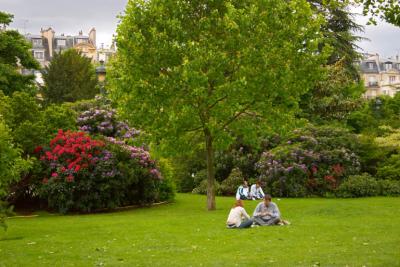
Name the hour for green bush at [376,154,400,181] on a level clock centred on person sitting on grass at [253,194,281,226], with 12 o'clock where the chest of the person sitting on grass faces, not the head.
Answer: The green bush is roughly at 7 o'clock from the person sitting on grass.

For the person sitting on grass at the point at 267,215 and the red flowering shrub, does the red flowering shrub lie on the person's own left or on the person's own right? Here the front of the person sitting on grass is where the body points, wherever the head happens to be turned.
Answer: on the person's own right

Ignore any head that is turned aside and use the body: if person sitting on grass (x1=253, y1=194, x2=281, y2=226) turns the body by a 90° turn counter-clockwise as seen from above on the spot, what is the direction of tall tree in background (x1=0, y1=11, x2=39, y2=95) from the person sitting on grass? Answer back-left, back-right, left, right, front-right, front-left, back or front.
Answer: back-left

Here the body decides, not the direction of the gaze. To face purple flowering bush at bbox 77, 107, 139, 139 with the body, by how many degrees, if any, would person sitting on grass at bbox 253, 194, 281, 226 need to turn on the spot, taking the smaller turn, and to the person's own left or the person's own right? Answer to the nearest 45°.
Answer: approximately 135° to the person's own right

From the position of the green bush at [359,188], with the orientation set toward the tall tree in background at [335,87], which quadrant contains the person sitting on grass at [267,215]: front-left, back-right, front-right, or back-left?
back-left

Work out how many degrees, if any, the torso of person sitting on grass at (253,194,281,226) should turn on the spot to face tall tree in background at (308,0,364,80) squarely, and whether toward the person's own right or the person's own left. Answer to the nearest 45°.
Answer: approximately 180°

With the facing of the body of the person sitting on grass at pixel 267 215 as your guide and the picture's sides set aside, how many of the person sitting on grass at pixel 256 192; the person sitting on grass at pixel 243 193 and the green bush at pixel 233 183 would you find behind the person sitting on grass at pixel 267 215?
3

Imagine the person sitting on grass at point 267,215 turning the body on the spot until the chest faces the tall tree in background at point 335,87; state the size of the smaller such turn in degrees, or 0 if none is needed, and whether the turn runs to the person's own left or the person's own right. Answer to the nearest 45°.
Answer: approximately 180°

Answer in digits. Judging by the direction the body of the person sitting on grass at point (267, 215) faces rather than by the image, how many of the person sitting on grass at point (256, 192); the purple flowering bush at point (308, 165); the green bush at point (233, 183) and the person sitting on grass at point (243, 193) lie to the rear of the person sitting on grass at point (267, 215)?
4

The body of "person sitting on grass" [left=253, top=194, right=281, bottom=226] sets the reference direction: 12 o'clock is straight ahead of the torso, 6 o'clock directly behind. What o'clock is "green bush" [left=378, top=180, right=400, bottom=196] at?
The green bush is roughly at 7 o'clock from the person sitting on grass.

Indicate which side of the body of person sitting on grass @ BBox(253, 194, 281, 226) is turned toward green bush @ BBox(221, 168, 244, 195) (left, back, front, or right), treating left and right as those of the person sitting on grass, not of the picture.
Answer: back

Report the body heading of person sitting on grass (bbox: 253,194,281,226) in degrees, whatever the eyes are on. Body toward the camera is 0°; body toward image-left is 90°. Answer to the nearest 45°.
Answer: approximately 0°
